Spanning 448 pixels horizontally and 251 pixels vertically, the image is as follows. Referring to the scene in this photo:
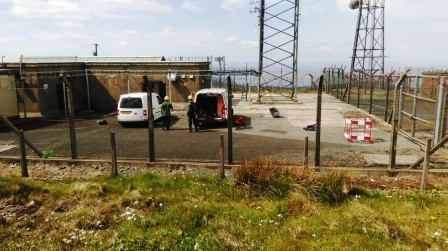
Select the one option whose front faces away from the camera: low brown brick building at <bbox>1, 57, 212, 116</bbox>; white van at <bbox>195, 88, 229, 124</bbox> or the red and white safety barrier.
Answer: the white van

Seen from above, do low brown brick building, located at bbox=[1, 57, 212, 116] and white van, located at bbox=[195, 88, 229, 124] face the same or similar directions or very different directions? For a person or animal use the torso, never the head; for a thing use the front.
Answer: very different directions

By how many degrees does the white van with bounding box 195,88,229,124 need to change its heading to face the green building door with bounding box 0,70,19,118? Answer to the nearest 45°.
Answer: approximately 90° to its left

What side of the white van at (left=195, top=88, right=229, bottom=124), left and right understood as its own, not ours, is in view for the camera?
back

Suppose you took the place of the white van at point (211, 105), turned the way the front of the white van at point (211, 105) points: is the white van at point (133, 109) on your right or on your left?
on your left

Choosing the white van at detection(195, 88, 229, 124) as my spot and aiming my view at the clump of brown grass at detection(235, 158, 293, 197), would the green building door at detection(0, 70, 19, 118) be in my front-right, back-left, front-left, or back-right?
back-right

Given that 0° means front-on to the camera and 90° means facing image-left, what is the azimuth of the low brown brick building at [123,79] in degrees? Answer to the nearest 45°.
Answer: approximately 0°
